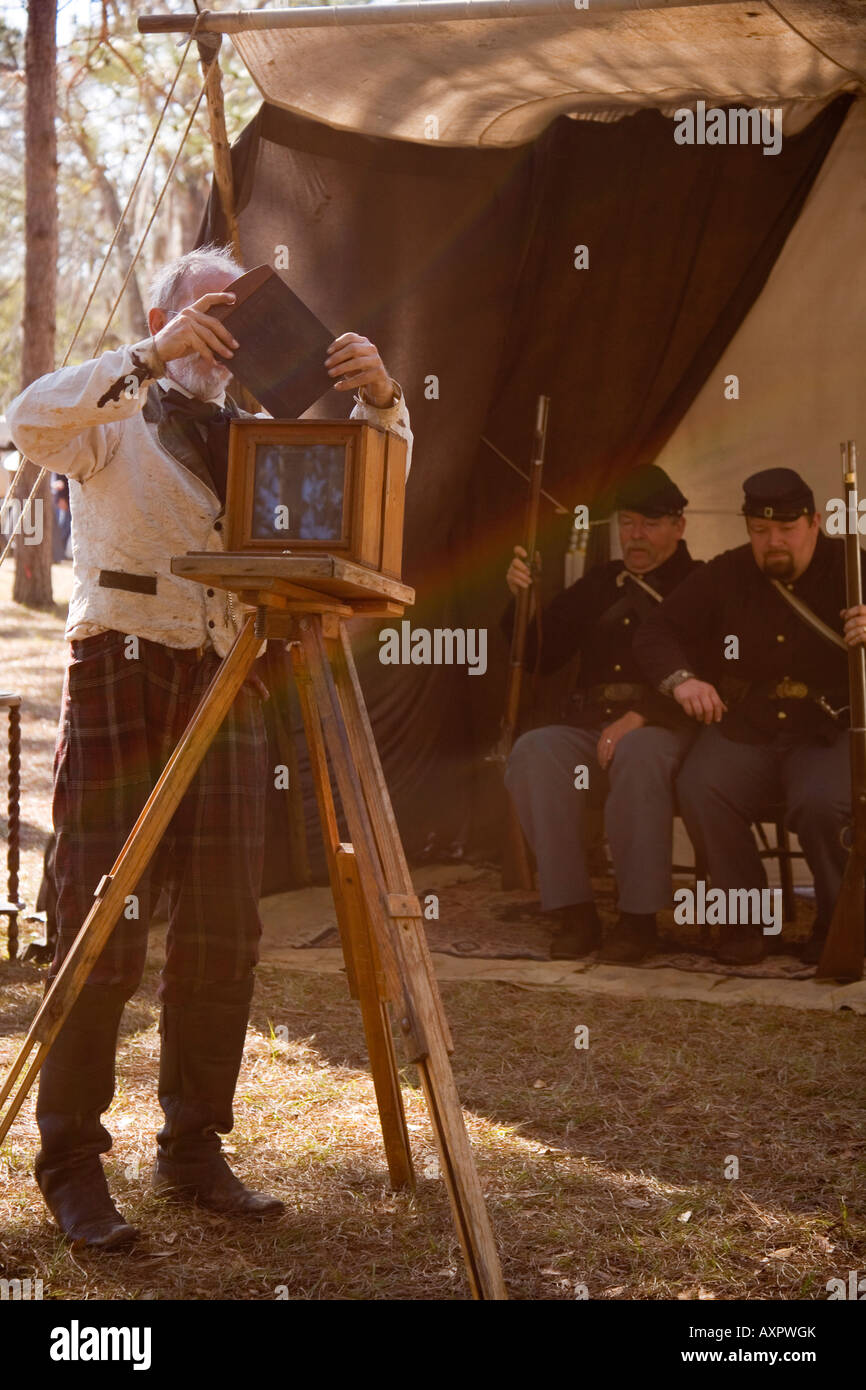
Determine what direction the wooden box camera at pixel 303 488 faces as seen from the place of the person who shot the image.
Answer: facing away from the viewer and to the right of the viewer

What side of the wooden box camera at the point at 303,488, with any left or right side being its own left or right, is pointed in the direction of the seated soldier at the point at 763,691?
front

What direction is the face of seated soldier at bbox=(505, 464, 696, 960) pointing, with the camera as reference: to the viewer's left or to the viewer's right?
to the viewer's left

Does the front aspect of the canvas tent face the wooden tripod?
yes

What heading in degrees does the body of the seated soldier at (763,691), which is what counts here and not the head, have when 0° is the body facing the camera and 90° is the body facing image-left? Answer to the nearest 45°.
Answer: approximately 0°

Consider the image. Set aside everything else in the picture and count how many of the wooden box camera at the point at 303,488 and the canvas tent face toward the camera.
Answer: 1

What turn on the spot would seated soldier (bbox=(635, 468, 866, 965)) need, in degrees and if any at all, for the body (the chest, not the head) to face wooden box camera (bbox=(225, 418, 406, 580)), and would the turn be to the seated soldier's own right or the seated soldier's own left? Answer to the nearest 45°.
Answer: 0° — they already face it

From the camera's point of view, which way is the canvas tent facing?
toward the camera

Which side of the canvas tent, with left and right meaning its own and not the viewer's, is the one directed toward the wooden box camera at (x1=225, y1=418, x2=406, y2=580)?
front

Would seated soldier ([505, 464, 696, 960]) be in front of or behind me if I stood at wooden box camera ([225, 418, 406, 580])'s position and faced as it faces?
in front

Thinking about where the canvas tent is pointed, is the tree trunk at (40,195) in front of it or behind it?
behind
